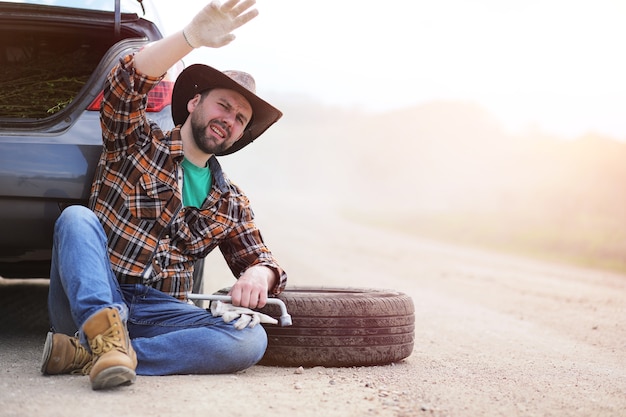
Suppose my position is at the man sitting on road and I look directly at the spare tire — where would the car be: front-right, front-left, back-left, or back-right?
back-left

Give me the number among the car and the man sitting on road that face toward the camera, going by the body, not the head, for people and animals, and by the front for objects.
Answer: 1

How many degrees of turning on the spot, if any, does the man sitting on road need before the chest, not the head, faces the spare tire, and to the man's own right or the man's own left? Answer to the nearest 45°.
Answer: approximately 90° to the man's own left

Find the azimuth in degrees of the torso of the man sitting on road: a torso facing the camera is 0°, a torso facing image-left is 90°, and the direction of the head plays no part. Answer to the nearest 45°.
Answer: approximately 0°

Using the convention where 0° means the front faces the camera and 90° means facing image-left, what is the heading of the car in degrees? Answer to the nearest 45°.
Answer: approximately 180°

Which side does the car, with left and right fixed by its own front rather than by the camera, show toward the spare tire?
back

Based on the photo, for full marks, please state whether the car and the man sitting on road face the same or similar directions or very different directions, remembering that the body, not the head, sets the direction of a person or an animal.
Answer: very different directions
